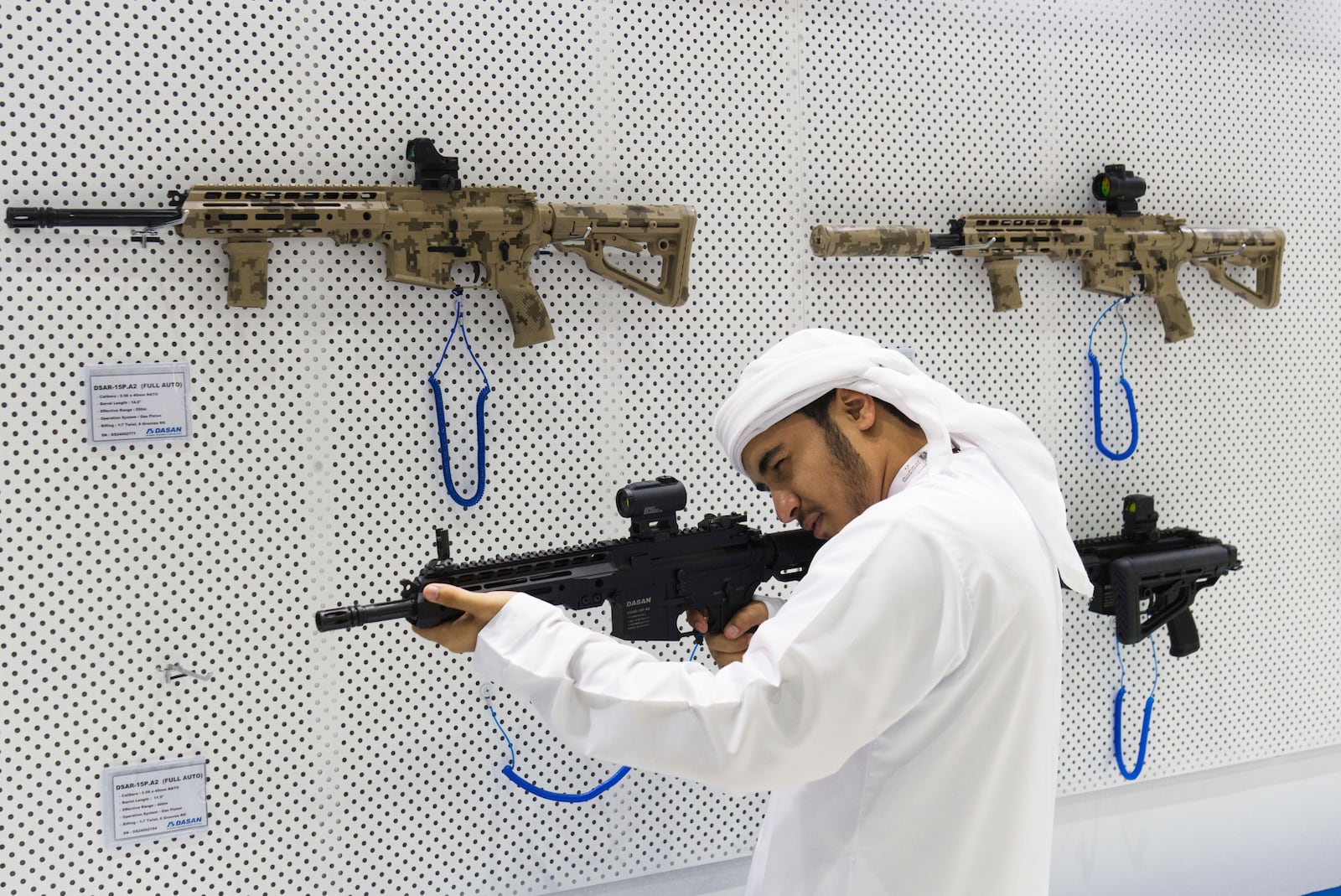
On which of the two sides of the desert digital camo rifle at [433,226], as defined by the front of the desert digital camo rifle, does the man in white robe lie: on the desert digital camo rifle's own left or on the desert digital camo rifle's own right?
on the desert digital camo rifle's own left

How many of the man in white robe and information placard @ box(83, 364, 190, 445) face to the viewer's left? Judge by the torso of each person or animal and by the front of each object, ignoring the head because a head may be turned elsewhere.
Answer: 1

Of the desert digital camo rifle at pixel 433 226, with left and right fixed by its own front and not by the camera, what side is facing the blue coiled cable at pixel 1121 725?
back

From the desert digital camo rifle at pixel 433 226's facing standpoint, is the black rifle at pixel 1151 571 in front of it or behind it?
behind

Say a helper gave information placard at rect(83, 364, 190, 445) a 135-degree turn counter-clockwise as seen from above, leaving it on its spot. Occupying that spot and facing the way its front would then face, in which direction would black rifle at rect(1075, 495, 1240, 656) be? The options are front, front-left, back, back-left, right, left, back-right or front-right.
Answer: front-right

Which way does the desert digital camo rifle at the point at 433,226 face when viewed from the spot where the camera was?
facing to the left of the viewer

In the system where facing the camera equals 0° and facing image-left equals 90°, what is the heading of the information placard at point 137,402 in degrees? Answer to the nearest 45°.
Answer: approximately 0°

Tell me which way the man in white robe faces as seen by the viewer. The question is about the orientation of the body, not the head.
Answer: to the viewer's left

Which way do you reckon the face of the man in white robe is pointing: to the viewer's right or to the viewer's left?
to the viewer's left

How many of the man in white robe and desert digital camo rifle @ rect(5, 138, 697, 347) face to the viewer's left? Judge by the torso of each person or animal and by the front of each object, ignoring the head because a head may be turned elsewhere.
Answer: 2

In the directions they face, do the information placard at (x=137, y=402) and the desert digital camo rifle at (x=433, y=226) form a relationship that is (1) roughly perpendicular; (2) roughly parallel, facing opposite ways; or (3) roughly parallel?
roughly perpendicular
